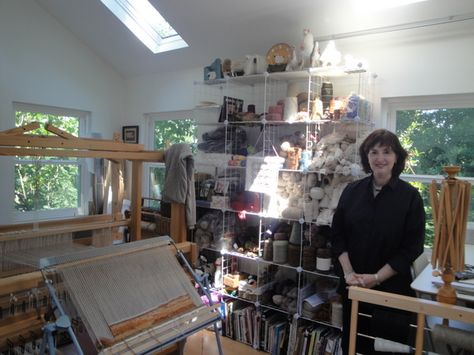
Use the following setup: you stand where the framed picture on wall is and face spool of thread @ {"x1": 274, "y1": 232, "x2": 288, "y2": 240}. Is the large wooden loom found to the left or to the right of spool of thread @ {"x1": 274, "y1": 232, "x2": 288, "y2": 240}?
right

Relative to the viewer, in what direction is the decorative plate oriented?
toward the camera

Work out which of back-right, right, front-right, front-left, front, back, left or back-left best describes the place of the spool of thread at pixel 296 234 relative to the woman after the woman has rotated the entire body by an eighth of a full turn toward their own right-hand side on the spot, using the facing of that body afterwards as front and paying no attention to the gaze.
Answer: right

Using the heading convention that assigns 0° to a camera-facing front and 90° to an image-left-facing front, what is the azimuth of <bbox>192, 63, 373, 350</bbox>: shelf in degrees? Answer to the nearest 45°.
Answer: approximately 45°

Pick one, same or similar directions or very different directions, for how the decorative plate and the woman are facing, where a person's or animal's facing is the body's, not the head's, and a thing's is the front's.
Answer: same or similar directions

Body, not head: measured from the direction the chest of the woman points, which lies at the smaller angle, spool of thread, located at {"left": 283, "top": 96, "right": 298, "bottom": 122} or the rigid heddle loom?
the rigid heddle loom

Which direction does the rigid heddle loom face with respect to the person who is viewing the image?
facing the viewer and to the right of the viewer

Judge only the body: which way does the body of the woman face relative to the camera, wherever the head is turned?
toward the camera

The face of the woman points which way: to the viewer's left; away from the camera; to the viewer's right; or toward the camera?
toward the camera

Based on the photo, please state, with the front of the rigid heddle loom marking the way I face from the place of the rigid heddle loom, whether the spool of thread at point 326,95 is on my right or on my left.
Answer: on my left

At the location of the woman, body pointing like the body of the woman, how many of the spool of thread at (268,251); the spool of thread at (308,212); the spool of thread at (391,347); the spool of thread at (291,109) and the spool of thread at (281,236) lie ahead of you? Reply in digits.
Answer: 1

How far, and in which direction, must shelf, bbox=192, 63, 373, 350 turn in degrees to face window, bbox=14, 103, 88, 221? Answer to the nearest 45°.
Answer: approximately 45° to its right

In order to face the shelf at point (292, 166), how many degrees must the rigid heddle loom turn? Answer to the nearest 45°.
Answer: approximately 90° to its left

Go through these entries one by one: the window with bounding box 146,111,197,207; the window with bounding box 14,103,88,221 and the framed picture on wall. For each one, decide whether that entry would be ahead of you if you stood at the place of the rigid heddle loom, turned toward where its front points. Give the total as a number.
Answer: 0

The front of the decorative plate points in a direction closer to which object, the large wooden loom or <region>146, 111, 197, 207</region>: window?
the large wooden loom

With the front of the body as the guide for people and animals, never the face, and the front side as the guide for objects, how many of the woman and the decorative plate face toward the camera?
2
